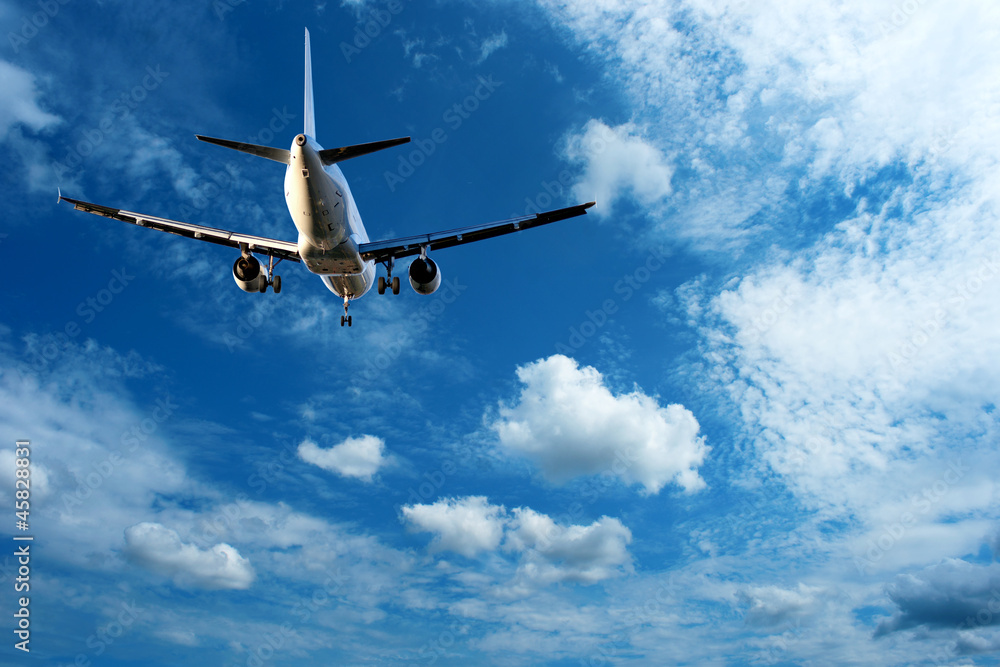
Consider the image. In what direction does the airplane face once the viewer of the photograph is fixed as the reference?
facing away from the viewer
